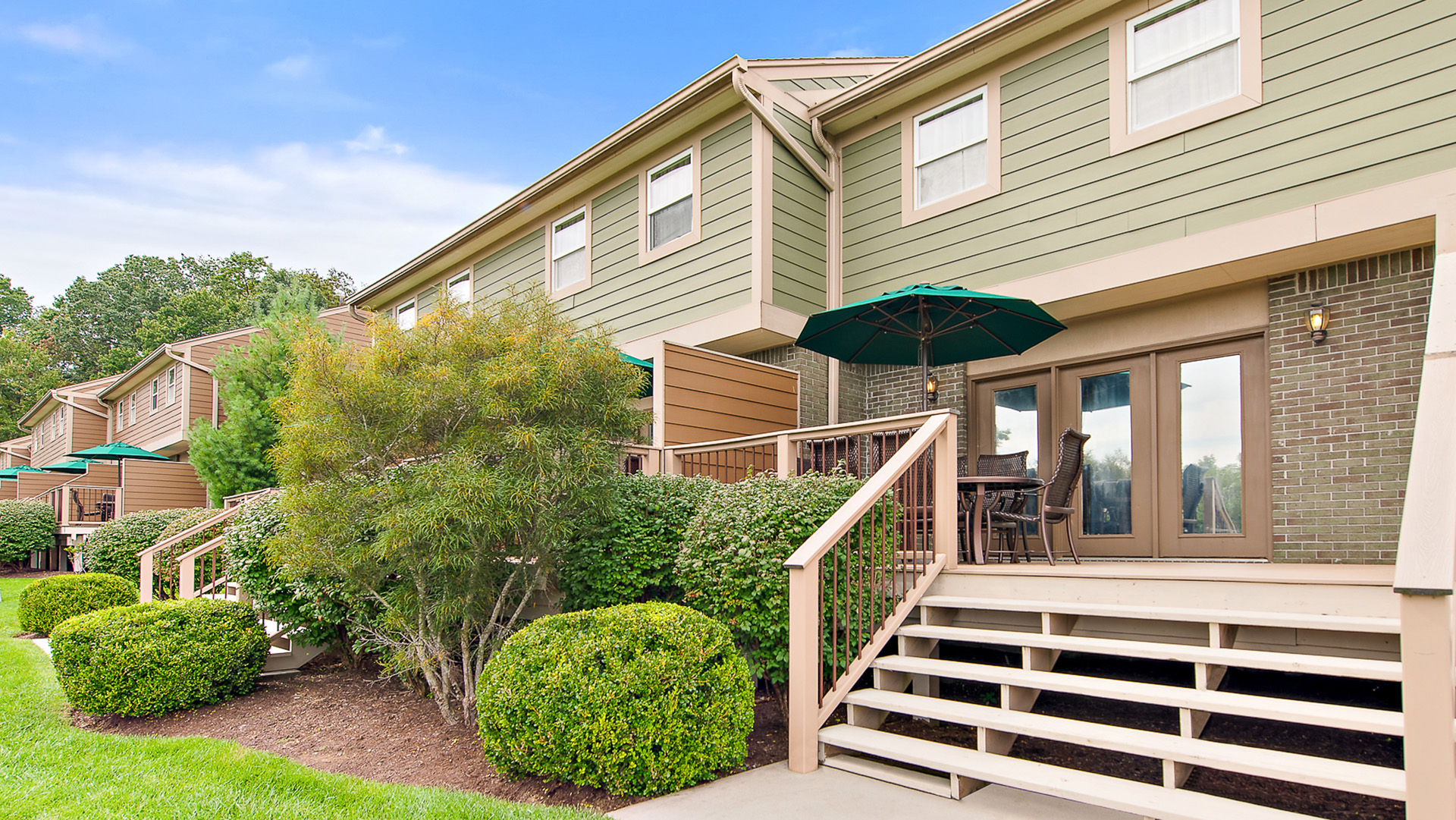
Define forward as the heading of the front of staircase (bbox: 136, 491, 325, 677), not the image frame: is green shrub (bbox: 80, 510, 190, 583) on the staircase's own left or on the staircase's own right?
on the staircase's own right

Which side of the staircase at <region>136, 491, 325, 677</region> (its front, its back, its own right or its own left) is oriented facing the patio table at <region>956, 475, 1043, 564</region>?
left

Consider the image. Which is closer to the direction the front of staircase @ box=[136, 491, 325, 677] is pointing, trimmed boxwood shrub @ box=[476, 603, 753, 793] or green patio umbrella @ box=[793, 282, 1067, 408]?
the trimmed boxwood shrub

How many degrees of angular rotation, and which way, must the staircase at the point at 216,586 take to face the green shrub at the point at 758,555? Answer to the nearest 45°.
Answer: approximately 90° to its left

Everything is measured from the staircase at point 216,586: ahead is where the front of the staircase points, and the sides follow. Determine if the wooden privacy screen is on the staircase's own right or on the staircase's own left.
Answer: on the staircase's own left

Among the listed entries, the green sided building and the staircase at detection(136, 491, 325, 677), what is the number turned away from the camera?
0

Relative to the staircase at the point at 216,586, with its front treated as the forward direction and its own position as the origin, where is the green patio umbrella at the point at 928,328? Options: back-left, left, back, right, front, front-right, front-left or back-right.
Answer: left

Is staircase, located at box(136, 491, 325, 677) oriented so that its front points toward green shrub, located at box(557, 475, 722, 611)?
no

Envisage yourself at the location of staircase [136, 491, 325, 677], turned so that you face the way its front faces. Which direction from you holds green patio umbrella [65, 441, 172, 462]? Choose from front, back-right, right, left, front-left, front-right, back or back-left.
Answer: back-right

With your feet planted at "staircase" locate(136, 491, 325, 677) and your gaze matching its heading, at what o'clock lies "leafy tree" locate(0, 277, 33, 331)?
The leafy tree is roughly at 4 o'clock from the staircase.

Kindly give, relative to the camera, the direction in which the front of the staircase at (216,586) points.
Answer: facing the viewer and to the left of the viewer

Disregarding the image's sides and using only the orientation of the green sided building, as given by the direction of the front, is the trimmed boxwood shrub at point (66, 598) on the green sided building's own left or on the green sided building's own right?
on the green sided building's own right
